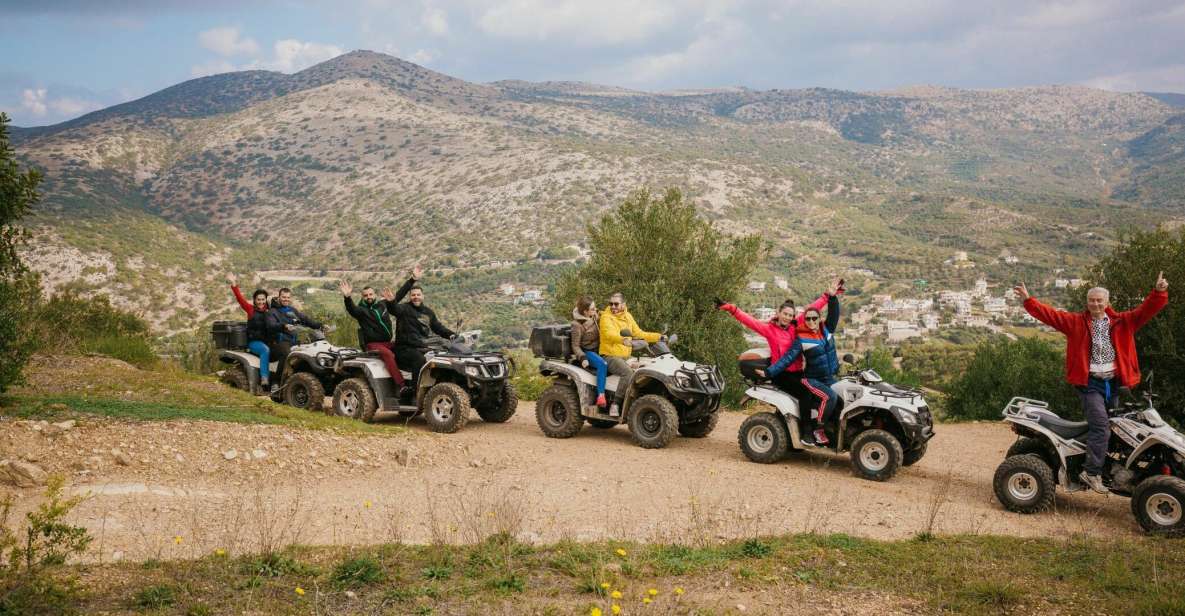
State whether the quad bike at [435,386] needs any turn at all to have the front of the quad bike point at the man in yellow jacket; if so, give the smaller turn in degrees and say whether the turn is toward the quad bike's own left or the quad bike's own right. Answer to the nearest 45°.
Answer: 0° — it already faces them

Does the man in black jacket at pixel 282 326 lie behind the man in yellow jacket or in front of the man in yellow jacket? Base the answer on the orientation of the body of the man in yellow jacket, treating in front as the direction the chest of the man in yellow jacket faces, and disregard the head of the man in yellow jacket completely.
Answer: behind

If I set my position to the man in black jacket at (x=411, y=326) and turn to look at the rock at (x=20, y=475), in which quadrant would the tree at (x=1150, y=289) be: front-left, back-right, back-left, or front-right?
back-left

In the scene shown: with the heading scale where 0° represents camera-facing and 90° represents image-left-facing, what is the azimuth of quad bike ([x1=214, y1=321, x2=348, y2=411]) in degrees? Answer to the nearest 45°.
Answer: approximately 315°

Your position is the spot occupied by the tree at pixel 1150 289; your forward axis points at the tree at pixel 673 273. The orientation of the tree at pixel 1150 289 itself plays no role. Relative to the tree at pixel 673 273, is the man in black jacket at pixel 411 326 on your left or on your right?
left

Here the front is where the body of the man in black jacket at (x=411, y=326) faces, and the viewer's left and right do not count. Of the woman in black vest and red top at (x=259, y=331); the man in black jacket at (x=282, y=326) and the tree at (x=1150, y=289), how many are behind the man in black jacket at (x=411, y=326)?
2

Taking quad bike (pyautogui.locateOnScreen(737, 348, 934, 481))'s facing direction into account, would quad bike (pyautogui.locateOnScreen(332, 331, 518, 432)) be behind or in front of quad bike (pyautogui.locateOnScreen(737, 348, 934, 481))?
behind

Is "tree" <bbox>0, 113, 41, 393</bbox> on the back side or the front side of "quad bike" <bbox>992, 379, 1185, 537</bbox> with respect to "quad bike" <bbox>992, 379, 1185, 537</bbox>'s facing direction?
on the back side

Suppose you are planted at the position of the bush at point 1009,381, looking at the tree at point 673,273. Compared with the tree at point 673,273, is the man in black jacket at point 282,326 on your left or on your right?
left

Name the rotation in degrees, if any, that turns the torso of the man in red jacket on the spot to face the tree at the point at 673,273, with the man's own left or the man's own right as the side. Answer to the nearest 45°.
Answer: approximately 135° to the man's own right

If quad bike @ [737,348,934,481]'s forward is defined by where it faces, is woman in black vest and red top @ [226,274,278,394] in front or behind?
behind

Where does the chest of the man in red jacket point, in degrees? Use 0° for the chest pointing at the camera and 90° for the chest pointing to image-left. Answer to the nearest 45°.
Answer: approximately 0°

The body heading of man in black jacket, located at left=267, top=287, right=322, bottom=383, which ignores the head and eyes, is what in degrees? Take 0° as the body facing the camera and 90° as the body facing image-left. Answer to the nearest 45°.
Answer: approximately 315°

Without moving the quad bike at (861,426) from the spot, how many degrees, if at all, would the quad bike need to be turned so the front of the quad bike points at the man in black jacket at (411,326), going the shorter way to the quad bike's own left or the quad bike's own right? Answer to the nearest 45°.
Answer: approximately 135° to the quad bike's own right
